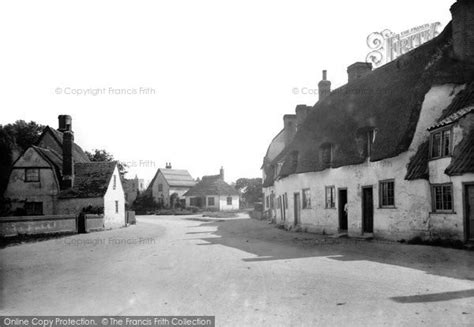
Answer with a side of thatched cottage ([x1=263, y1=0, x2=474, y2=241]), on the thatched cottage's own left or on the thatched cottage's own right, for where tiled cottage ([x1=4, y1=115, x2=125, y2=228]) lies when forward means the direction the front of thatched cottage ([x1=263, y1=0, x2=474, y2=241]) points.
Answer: on the thatched cottage's own right

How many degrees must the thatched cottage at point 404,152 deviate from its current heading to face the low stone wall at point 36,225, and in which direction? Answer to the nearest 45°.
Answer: approximately 45° to its right

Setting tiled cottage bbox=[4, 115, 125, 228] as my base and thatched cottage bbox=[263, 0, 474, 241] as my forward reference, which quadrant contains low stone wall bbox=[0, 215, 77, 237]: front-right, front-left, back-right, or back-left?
front-right

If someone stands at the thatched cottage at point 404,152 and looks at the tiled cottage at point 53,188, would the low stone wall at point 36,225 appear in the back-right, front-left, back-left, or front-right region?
front-left

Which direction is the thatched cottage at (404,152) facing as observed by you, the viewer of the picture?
facing the viewer and to the left of the viewer

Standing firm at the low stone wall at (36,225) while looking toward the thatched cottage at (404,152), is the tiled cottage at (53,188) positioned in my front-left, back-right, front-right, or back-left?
back-left

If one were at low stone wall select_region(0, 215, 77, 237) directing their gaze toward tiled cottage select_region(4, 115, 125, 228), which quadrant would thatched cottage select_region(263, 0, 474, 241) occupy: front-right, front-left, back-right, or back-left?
back-right

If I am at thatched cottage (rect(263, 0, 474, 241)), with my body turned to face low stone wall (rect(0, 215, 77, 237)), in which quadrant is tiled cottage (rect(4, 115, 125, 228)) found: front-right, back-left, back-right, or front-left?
front-right

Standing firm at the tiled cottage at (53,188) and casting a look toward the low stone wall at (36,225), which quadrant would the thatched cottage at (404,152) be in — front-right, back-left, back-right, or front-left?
front-left
